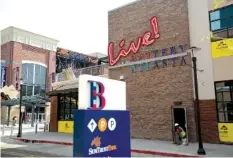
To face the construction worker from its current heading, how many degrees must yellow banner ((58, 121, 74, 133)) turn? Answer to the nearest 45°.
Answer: approximately 45° to its left

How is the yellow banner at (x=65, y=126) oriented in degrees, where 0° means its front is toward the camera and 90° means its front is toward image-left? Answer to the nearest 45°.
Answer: approximately 0°

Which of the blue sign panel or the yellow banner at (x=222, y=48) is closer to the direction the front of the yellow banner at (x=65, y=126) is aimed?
the blue sign panel

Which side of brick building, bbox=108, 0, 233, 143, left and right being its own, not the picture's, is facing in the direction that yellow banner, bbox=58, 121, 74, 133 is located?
right
